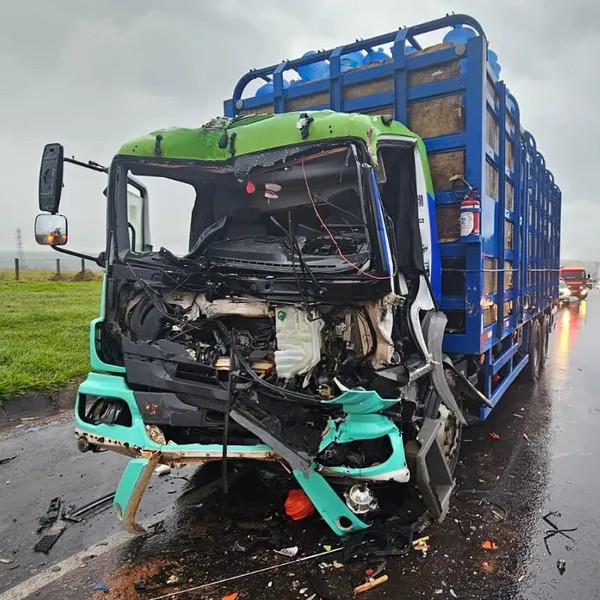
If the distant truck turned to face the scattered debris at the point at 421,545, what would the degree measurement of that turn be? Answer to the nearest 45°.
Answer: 0° — it already faces it

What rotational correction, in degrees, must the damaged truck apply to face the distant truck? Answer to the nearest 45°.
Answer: approximately 180°

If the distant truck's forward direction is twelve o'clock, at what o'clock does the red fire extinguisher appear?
The red fire extinguisher is roughly at 12 o'clock from the distant truck.

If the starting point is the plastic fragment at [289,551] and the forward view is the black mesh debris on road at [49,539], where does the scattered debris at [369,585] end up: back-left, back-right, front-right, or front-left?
back-left

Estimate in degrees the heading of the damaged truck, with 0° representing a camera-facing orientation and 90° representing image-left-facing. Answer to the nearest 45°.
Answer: approximately 45°

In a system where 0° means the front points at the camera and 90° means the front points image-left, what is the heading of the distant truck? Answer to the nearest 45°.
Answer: approximately 0°
